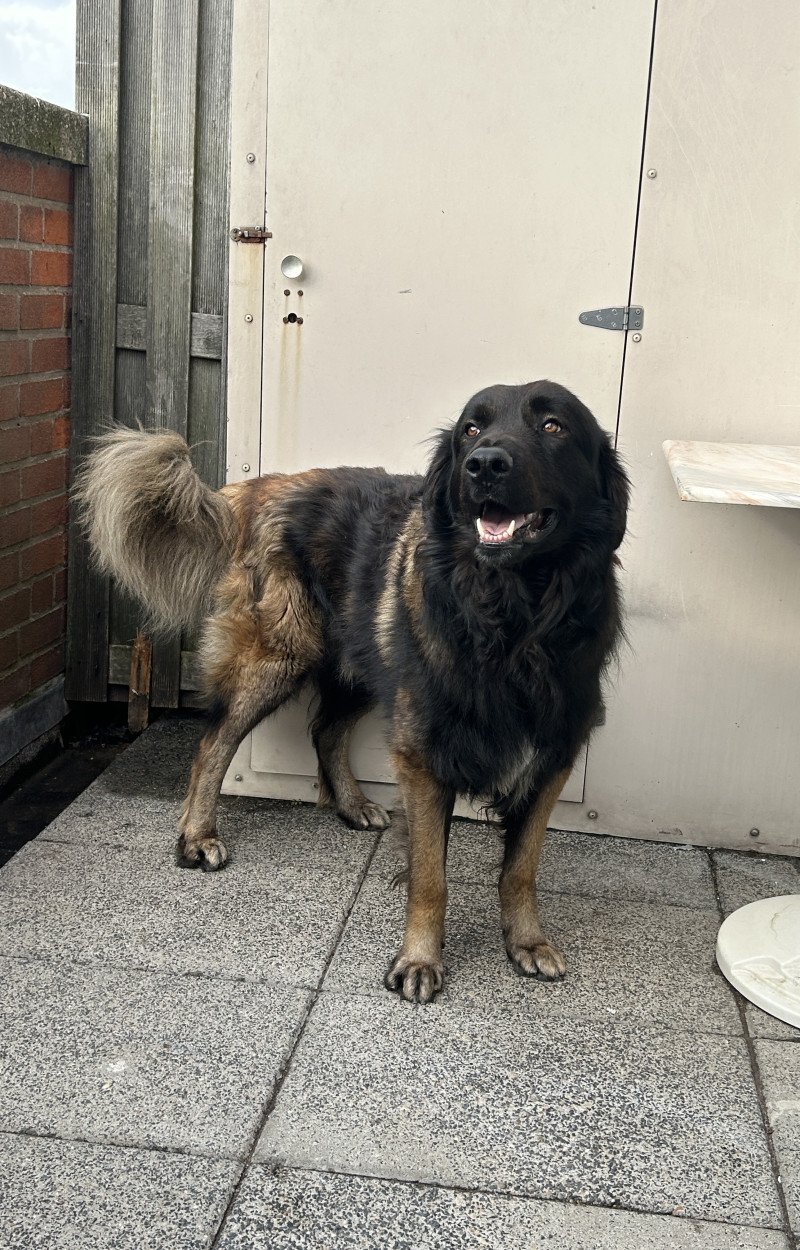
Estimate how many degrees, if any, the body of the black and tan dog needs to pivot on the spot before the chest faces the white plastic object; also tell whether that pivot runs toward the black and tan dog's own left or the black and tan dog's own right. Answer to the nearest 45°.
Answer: approximately 45° to the black and tan dog's own left

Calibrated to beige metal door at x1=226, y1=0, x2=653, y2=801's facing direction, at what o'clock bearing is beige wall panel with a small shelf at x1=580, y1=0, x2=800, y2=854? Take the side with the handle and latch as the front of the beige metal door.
beige wall panel with a small shelf at x1=580, y1=0, x2=800, y2=854 is roughly at 9 o'clock from beige metal door at x1=226, y1=0, x2=653, y2=801.

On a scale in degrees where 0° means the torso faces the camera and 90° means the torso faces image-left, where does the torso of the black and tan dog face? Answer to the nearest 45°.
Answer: approximately 315°

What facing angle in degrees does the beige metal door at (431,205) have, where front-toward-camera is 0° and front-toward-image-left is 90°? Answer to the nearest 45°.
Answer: approximately 0°

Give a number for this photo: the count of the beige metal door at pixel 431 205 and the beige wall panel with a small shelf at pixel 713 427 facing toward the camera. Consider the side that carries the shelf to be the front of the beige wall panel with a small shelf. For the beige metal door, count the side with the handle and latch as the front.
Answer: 2

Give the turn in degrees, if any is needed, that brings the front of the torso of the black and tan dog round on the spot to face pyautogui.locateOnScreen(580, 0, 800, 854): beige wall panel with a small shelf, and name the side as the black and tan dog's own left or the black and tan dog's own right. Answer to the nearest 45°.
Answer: approximately 90° to the black and tan dog's own left

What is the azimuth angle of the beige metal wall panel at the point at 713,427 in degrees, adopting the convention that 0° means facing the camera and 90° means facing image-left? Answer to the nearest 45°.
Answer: approximately 0°

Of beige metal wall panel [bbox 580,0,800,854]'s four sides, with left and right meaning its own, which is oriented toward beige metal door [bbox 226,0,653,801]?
right
